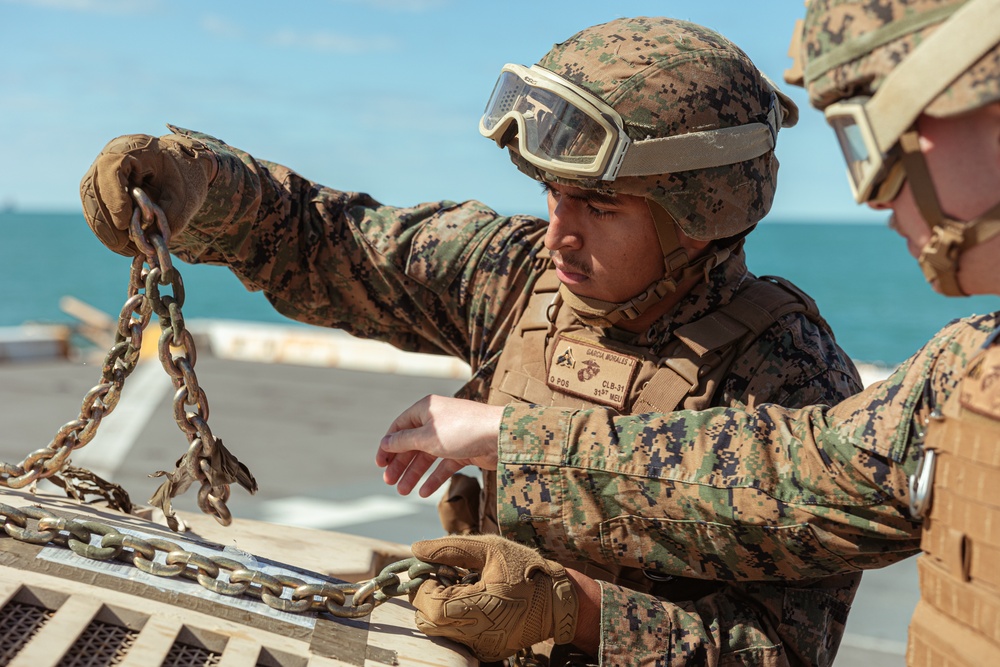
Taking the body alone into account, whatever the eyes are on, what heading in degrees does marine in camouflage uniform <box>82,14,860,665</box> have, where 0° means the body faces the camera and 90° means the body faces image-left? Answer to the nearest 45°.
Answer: approximately 45°

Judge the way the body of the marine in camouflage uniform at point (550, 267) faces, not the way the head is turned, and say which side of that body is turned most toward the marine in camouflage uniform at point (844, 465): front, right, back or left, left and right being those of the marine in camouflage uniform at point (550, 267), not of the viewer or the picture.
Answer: left
